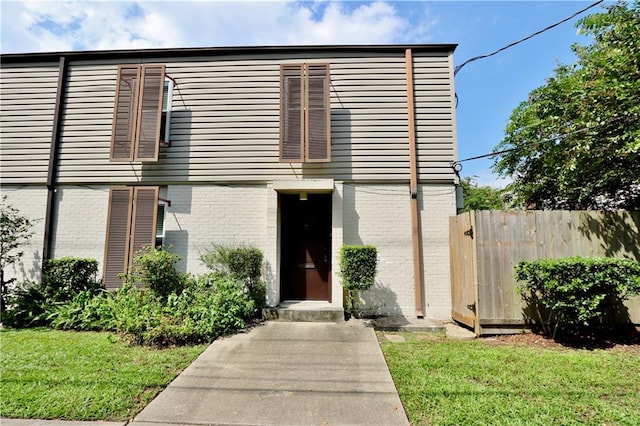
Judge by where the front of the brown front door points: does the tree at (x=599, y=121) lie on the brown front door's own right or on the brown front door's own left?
on the brown front door's own left

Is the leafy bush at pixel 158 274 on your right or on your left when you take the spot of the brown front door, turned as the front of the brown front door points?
on your right

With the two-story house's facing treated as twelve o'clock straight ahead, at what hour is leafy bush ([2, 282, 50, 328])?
The leafy bush is roughly at 3 o'clock from the two-story house.

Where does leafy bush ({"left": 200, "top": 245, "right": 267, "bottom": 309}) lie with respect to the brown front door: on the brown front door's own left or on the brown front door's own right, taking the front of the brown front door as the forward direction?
on the brown front door's own right

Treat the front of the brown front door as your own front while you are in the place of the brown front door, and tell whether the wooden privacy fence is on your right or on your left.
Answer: on your left

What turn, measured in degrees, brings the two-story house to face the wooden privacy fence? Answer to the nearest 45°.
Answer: approximately 45° to its left

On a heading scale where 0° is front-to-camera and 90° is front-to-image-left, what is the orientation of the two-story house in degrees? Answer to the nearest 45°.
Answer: approximately 0°

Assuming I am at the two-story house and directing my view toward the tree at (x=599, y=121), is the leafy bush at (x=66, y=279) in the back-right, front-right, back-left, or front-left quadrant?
back-right

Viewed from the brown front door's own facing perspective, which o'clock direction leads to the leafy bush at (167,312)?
The leafy bush is roughly at 2 o'clock from the brown front door.

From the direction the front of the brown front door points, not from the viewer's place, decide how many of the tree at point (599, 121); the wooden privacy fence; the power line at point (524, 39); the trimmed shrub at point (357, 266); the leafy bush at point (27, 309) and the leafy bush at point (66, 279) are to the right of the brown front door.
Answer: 2

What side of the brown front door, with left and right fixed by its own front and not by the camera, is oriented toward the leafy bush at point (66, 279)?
right
